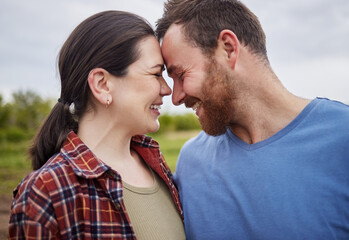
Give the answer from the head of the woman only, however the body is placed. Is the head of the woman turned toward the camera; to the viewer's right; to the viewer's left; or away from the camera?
to the viewer's right

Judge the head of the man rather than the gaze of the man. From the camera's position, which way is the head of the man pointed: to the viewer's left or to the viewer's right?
to the viewer's left

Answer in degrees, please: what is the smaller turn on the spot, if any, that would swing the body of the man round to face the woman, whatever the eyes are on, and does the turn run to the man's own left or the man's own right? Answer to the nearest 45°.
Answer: approximately 45° to the man's own right

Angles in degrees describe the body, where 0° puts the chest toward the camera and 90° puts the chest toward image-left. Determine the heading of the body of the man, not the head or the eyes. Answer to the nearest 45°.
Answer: approximately 45°

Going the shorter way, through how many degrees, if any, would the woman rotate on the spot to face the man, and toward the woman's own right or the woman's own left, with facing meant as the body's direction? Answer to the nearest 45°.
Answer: approximately 45° to the woman's own left
